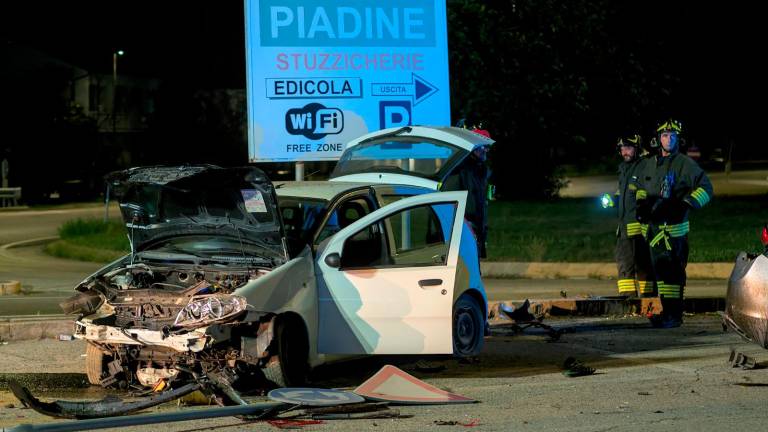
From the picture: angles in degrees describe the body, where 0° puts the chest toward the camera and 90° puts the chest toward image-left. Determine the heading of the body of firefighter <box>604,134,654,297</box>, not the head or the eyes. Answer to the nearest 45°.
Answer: approximately 45°

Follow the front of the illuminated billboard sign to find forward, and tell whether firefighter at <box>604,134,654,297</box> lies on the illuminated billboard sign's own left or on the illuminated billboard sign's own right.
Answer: on the illuminated billboard sign's own left

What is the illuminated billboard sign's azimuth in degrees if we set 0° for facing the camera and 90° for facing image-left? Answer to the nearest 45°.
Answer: approximately 0°

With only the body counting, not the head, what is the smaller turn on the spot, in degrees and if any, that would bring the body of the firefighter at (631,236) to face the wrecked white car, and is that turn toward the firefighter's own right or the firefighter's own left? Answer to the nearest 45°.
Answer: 0° — they already face it

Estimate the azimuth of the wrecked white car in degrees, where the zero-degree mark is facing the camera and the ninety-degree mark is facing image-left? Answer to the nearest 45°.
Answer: approximately 45°

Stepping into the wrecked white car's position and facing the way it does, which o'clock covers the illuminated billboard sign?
The illuminated billboard sign is roughly at 5 o'clock from the wrecked white car.

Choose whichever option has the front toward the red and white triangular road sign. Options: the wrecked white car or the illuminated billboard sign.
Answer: the illuminated billboard sign

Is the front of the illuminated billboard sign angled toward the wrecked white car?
yes
